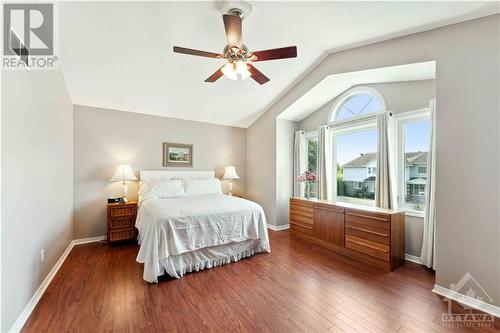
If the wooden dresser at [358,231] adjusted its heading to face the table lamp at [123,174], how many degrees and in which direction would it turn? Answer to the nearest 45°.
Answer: approximately 45° to its right

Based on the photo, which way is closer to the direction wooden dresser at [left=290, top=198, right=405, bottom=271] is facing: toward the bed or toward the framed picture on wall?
the bed

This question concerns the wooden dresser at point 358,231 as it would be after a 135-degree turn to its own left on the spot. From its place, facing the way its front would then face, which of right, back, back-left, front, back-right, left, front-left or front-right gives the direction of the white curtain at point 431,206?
front

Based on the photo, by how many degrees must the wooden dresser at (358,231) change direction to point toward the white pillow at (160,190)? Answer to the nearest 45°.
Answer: approximately 45° to its right

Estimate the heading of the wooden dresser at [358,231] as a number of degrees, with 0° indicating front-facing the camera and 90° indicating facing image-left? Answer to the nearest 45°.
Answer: approximately 45°

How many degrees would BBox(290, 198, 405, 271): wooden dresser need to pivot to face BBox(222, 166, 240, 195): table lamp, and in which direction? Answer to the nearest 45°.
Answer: approximately 45° to its right

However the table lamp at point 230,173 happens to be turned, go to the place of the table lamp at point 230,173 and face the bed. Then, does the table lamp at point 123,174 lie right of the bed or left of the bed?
right
